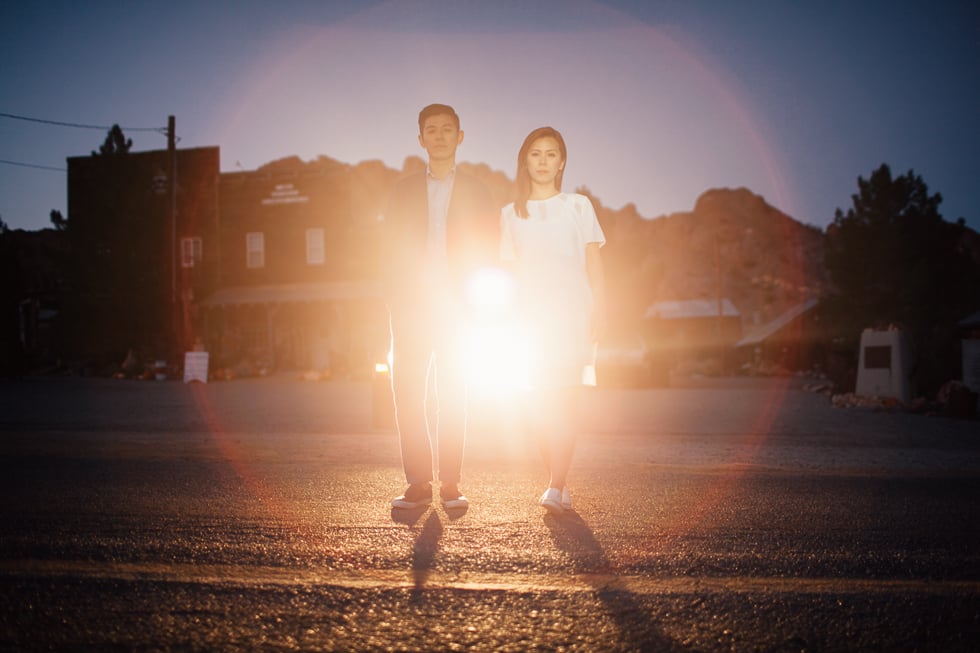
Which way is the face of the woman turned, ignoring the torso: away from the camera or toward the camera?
toward the camera

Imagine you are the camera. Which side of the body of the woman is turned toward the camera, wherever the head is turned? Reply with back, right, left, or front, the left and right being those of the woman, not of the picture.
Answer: front

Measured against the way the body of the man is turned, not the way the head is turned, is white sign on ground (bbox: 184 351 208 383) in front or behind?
behind

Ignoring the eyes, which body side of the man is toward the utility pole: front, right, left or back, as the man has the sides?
back

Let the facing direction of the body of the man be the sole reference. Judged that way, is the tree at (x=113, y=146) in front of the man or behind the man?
behind

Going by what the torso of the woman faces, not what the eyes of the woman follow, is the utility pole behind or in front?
behind

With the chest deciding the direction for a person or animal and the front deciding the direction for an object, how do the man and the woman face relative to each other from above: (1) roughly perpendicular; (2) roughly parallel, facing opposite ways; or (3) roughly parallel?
roughly parallel

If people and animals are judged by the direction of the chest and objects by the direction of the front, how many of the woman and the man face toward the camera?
2

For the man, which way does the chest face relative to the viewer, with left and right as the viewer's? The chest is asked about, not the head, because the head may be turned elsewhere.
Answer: facing the viewer
